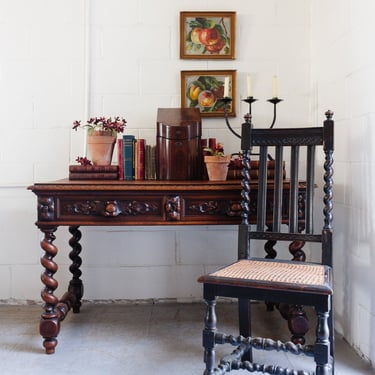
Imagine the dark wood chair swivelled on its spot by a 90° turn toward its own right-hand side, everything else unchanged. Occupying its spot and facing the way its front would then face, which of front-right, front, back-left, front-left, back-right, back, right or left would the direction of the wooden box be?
front-right

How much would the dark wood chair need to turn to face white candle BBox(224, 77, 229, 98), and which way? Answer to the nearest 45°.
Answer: approximately 180°

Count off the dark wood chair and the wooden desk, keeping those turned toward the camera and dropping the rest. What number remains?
2
